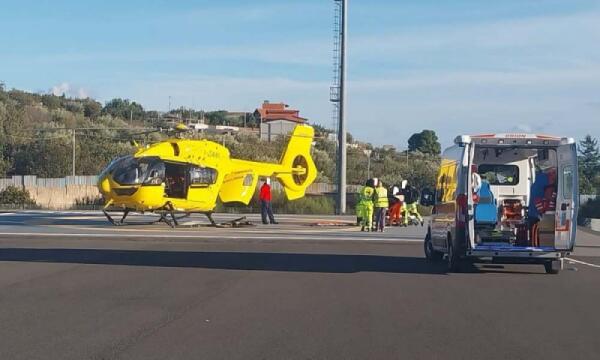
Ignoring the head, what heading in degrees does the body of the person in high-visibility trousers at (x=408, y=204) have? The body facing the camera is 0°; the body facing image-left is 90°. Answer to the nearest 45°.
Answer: approximately 90°

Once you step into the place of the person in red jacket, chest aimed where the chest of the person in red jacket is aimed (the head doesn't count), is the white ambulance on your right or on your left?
on your right

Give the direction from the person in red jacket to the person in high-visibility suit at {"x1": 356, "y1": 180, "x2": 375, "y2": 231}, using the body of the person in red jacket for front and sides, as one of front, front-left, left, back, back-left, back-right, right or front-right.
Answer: front-right

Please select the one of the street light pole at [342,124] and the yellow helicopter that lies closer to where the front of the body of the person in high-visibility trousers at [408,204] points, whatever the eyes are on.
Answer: the yellow helicopter

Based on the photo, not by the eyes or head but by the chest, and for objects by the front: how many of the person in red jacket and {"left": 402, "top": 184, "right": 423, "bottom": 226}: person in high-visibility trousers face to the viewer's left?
1

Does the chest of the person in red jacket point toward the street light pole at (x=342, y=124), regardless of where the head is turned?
no

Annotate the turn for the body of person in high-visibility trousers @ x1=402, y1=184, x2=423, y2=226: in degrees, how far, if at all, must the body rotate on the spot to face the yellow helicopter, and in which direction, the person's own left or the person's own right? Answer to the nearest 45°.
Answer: approximately 45° to the person's own left
